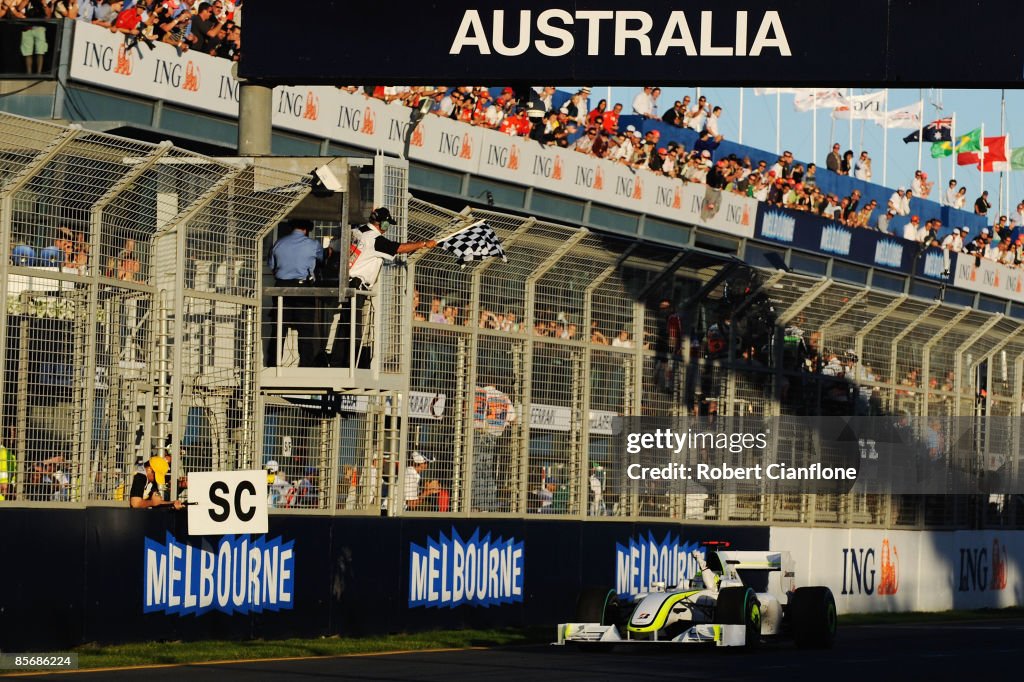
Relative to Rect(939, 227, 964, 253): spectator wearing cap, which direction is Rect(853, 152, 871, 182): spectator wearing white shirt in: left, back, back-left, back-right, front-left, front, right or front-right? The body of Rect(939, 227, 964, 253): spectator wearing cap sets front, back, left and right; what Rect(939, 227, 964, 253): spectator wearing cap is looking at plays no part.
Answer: right

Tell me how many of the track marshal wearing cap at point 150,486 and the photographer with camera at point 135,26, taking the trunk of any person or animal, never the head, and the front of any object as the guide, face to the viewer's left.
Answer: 0

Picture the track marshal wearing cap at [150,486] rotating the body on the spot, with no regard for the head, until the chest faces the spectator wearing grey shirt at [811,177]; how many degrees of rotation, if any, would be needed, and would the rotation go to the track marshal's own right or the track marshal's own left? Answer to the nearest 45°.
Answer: approximately 90° to the track marshal's own left

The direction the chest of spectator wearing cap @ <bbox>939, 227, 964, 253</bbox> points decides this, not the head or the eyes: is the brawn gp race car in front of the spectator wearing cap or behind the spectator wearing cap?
in front

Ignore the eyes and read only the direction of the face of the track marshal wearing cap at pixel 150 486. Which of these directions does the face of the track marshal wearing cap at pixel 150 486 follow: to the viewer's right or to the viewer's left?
to the viewer's right

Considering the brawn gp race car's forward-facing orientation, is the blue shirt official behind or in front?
in front

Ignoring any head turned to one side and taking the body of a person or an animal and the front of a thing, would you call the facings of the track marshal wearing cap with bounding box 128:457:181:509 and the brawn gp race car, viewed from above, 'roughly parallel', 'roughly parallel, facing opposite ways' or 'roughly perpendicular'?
roughly perpendicular

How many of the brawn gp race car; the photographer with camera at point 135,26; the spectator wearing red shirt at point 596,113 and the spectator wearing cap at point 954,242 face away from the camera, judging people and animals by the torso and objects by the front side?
0

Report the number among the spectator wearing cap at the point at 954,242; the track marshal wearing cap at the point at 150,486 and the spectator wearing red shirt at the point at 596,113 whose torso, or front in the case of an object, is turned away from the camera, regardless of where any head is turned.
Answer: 0

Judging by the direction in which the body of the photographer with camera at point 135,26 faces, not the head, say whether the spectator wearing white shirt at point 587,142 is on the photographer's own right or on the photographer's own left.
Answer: on the photographer's own left

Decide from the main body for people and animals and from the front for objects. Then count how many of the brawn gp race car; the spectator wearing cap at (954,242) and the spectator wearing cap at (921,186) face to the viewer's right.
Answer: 0
